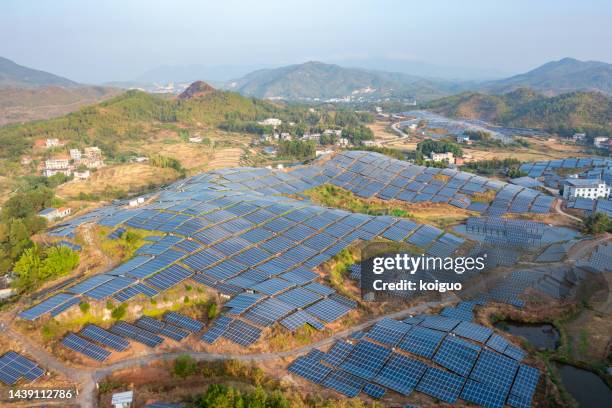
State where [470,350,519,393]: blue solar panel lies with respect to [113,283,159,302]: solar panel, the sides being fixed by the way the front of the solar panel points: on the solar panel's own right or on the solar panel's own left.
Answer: on the solar panel's own left

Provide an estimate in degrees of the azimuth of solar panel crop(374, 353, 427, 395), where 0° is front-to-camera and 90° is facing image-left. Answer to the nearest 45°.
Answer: approximately 45°

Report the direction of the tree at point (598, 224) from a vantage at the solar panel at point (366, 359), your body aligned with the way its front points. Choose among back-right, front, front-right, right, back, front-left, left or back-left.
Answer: back

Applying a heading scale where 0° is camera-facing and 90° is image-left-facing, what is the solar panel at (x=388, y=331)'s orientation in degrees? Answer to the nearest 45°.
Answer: approximately 45°

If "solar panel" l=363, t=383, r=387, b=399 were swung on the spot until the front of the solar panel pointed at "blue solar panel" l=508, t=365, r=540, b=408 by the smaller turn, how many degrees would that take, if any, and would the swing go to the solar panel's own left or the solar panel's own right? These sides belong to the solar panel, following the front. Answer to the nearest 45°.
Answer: approximately 135° to the solar panel's own left

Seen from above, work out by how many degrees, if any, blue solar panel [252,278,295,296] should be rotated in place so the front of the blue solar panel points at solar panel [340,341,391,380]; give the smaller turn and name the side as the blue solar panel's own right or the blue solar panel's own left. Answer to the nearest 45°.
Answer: approximately 90° to the blue solar panel's own left

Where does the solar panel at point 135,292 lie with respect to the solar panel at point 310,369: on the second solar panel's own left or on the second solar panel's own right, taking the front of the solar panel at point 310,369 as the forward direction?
on the second solar panel's own right

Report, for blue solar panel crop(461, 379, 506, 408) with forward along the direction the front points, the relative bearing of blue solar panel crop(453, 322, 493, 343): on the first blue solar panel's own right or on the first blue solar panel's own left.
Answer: on the first blue solar panel's own right

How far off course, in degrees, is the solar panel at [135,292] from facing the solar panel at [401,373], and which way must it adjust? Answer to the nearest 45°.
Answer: approximately 90° to its left

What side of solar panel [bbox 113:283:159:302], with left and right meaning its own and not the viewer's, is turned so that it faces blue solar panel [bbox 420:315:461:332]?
left
